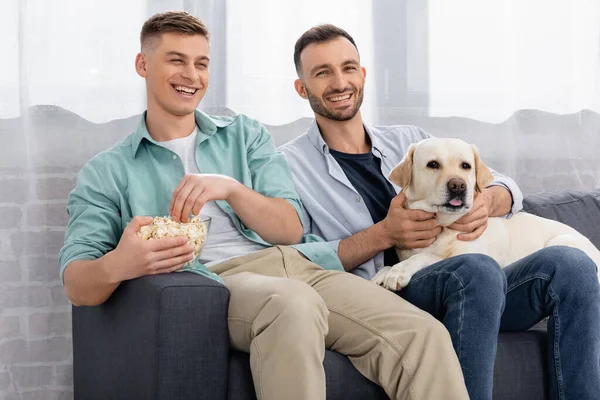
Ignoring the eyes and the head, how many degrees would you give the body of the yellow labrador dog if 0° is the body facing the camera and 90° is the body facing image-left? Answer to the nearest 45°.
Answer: approximately 45°

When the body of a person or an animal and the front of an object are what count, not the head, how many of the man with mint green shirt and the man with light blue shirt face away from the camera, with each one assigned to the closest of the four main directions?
0

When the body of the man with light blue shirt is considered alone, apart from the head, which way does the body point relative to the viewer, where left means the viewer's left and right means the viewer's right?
facing the viewer and to the right of the viewer
